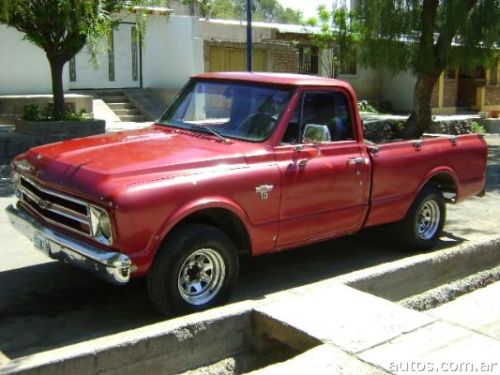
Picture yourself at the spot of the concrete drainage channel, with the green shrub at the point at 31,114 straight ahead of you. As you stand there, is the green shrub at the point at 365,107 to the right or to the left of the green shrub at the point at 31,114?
right

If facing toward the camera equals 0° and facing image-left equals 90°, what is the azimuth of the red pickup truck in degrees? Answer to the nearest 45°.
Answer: approximately 45°

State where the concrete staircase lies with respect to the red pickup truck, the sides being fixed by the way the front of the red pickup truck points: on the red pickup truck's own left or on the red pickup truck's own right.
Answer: on the red pickup truck's own right

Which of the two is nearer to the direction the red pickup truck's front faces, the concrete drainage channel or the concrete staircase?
the concrete drainage channel

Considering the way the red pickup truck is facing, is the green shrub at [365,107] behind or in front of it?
behind

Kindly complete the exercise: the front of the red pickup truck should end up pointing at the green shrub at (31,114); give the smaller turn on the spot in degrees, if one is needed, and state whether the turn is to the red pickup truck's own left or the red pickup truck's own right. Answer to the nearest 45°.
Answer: approximately 90° to the red pickup truck's own right

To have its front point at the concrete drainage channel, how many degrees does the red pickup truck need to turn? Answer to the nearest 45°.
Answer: approximately 90° to its left
